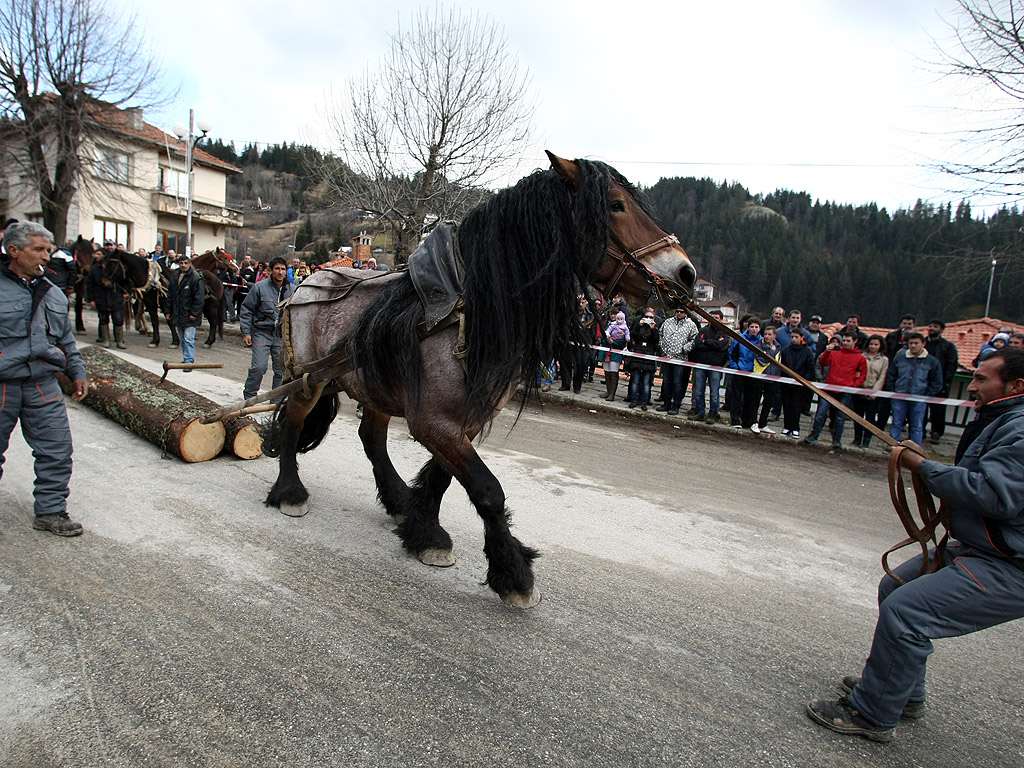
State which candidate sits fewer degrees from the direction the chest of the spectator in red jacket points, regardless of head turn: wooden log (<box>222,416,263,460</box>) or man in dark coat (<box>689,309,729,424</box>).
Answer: the wooden log

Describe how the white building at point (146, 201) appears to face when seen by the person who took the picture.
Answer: facing the viewer and to the right of the viewer

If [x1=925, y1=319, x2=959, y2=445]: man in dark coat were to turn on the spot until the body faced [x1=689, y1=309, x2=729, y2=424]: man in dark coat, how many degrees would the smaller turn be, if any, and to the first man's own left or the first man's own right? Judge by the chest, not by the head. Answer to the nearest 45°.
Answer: approximately 45° to the first man's own right

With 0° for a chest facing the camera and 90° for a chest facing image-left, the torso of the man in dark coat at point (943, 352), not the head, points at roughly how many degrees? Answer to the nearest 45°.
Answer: approximately 45°

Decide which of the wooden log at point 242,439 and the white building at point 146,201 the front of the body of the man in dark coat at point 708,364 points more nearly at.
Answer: the wooden log

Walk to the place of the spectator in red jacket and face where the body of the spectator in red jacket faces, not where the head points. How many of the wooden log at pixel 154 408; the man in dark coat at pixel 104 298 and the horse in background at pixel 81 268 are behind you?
0

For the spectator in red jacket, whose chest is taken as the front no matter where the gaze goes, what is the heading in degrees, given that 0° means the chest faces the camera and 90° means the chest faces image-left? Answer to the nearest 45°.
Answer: approximately 45°

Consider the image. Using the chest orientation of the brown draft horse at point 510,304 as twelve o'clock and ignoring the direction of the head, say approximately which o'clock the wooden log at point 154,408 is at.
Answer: The wooden log is roughly at 6 o'clock from the brown draft horse.

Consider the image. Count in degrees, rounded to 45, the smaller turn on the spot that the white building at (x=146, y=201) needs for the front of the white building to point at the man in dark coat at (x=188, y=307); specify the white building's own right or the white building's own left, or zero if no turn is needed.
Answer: approximately 45° to the white building's own right

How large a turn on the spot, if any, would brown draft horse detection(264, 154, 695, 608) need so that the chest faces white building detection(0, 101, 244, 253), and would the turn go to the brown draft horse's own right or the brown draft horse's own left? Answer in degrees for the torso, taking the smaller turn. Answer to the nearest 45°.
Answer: approximately 180°

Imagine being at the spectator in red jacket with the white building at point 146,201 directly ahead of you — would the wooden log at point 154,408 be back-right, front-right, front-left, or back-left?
front-left

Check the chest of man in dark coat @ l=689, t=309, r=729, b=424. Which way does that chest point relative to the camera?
toward the camera

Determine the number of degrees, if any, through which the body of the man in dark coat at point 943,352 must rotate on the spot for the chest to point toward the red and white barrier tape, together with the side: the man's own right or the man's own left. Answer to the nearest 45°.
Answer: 0° — they already face it

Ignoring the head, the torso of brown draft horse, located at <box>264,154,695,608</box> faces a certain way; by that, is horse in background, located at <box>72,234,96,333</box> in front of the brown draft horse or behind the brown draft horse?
behind

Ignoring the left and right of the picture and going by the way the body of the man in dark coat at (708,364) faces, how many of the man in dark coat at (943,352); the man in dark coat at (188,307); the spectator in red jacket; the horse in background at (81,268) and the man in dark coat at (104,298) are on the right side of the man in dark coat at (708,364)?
3

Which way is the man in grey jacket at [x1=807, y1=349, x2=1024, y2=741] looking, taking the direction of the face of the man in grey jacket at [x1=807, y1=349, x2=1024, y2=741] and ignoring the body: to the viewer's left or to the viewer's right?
to the viewer's left

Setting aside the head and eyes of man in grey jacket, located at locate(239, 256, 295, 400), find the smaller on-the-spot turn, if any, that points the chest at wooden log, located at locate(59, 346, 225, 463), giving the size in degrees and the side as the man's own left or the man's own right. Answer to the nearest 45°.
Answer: approximately 45° to the man's own right

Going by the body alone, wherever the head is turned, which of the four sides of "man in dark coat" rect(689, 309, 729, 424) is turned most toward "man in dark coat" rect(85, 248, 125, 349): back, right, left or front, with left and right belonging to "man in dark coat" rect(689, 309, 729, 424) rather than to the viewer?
right

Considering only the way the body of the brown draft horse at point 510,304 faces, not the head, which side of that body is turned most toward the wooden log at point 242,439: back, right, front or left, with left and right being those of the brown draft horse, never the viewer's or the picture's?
back
